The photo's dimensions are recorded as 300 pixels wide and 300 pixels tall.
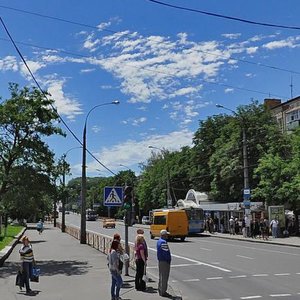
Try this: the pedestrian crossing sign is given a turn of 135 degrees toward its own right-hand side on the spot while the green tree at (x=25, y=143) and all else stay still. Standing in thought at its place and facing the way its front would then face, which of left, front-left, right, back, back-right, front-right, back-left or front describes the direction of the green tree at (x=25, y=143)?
front

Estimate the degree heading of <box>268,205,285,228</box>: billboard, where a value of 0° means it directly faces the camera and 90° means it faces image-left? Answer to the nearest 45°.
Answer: approximately 0°

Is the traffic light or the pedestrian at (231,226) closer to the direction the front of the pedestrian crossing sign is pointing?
the traffic light

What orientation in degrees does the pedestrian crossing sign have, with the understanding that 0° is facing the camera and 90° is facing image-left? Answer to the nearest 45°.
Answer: approximately 0°
